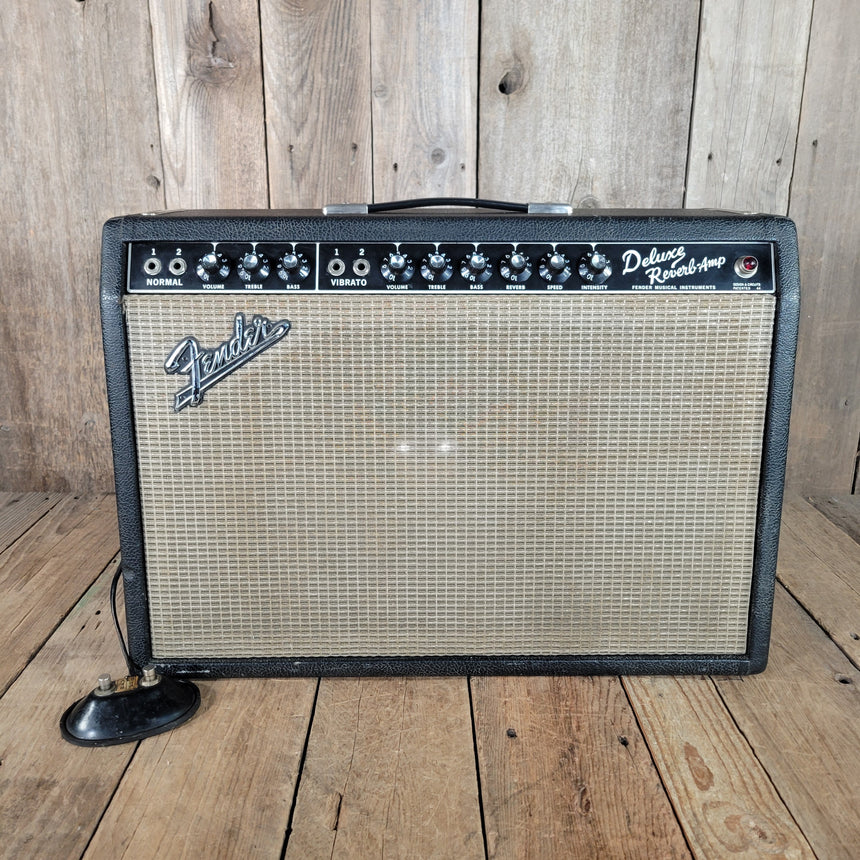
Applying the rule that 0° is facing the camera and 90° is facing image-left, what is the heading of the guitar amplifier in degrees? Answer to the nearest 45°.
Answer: approximately 0°
